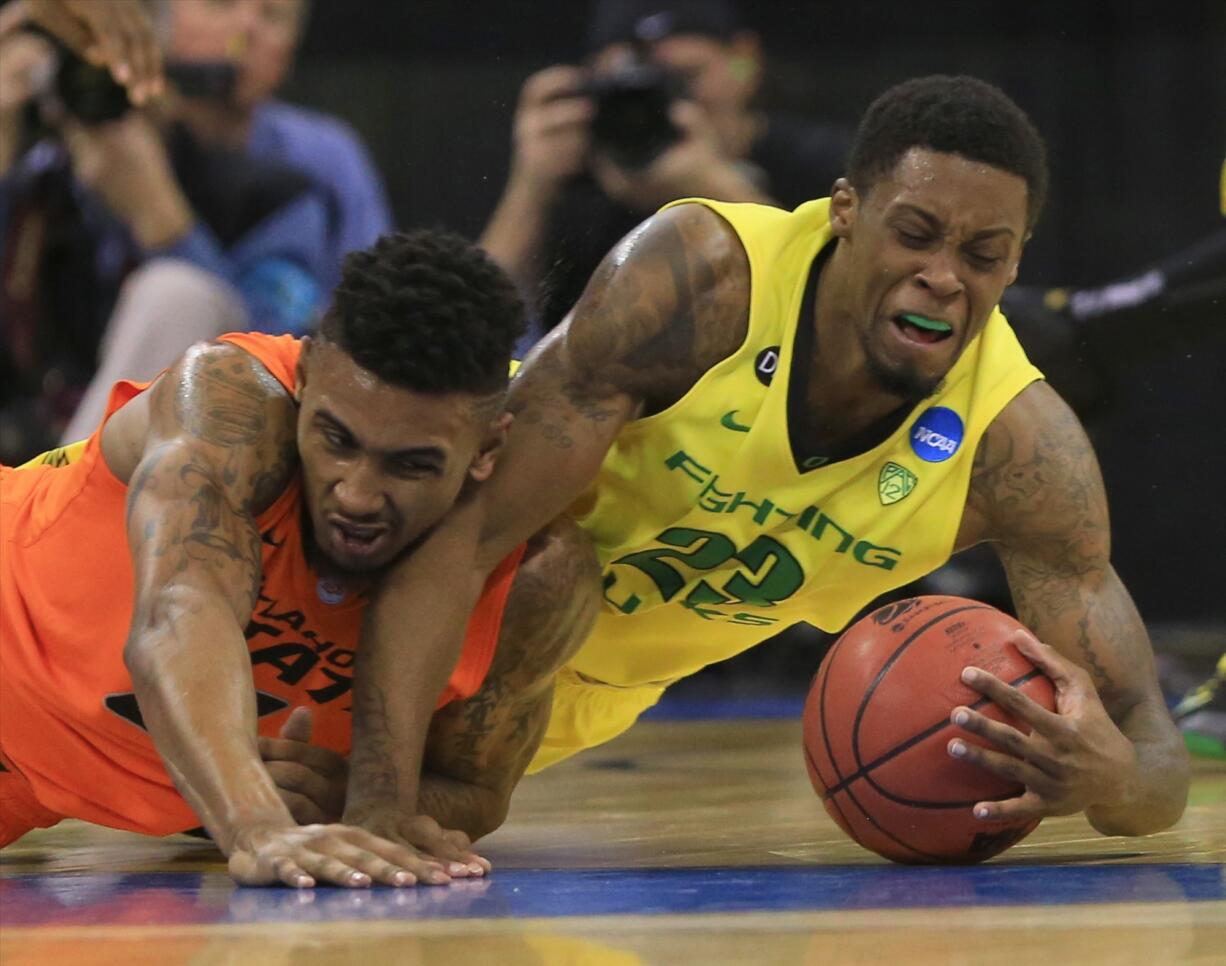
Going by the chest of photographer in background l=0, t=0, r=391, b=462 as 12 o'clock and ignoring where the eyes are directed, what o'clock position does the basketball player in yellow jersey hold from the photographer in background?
The basketball player in yellow jersey is roughly at 10 o'clock from the photographer in background.

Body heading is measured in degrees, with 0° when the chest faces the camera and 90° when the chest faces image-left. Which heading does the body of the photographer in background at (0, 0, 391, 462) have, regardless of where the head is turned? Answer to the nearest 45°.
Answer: approximately 45°

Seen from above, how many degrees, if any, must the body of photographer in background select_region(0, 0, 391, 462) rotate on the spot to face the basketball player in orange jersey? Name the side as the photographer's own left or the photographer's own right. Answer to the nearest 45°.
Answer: approximately 45° to the photographer's own left

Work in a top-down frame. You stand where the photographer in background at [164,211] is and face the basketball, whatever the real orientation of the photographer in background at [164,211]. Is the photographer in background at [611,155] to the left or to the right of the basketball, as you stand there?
left

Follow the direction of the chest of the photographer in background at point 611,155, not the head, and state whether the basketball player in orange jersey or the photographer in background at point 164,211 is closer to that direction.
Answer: the basketball player in orange jersey

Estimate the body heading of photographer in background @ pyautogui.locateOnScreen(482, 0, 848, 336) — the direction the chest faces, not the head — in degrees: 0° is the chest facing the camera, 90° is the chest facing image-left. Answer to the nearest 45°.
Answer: approximately 0°

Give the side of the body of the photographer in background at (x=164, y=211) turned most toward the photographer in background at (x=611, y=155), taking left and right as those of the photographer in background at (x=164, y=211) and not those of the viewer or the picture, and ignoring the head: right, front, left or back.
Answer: left

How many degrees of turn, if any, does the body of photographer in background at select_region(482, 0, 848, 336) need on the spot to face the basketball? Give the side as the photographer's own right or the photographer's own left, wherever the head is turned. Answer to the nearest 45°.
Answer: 0° — they already face it

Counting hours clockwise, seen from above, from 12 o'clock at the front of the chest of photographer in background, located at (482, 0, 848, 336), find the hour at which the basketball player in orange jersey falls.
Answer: The basketball player in orange jersey is roughly at 12 o'clock from the photographer in background.
